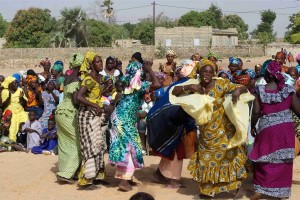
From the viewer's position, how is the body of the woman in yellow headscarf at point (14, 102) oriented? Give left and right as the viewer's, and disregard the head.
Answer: facing the viewer and to the right of the viewer

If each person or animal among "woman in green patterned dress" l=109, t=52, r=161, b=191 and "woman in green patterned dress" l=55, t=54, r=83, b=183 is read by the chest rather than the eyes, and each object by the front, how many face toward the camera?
0
